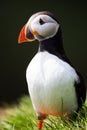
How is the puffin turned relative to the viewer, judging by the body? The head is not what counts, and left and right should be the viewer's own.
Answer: facing the viewer and to the left of the viewer
